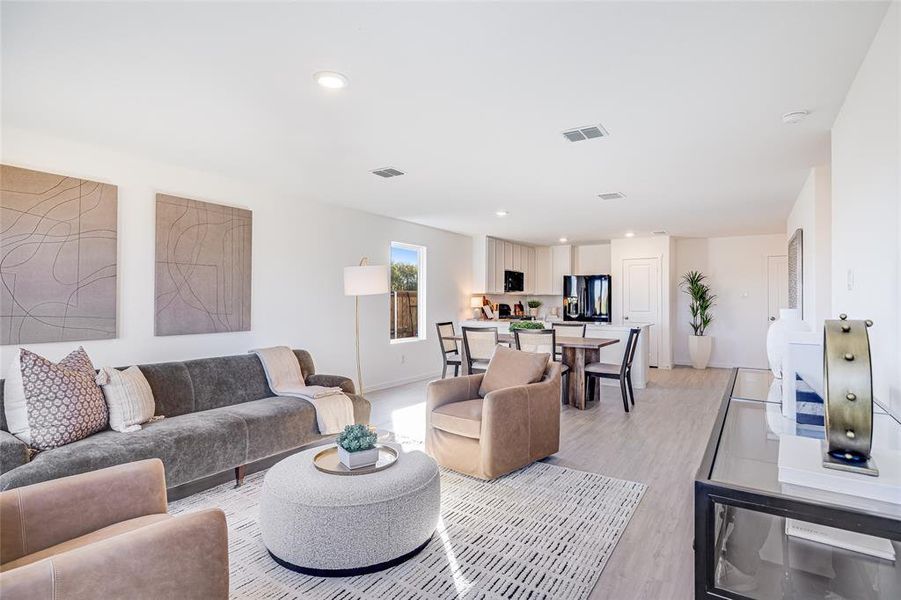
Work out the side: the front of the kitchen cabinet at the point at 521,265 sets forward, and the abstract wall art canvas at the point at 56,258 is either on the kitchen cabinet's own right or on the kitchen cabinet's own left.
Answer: on the kitchen cabinet's own right

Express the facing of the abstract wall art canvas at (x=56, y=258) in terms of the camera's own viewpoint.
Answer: facing the viewer and to the right of the viewer

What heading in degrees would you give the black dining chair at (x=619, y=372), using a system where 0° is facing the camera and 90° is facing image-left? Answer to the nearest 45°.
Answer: approximately 90°

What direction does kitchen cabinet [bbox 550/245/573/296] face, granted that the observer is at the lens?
facing the viewer

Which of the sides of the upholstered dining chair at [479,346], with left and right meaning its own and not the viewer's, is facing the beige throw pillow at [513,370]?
back

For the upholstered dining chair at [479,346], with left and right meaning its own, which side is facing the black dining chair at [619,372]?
right

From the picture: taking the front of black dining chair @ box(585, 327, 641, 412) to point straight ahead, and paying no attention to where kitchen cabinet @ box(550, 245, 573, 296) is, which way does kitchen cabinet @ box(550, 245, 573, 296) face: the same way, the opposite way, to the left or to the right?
to the left

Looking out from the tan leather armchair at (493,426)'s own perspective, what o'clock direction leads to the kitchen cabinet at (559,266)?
The kitchen cabinet is roughly at 5 o'clock from the tan leather armchair.

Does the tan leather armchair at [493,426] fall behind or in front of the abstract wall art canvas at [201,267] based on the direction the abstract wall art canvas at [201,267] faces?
in front

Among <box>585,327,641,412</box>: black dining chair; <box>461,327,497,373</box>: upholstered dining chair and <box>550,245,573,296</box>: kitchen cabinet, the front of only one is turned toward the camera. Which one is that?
the kitchen cabinet

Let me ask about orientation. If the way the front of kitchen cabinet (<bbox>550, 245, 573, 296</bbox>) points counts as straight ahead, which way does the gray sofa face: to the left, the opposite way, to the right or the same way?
to the left

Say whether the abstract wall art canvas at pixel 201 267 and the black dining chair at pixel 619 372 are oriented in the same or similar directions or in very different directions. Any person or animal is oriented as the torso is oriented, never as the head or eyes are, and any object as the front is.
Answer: very different directions

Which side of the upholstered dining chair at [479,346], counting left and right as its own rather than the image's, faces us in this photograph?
back

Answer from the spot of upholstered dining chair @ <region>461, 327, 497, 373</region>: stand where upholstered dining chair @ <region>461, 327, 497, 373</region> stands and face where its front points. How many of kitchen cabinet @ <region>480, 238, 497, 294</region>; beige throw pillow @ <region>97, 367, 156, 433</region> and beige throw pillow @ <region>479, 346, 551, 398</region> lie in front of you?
1

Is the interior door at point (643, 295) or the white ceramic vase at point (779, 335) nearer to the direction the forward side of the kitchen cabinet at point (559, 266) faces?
the white ceramic vase

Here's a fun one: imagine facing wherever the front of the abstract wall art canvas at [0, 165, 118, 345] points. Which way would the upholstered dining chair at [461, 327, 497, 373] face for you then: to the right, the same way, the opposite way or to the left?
to the left

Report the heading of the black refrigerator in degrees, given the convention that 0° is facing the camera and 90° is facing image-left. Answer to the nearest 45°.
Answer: approximately 0°

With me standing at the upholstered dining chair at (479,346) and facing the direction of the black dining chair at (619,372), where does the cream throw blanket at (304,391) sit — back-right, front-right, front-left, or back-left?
back-right
